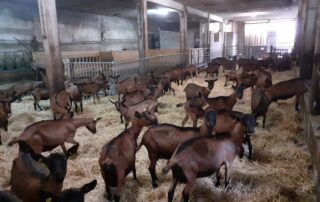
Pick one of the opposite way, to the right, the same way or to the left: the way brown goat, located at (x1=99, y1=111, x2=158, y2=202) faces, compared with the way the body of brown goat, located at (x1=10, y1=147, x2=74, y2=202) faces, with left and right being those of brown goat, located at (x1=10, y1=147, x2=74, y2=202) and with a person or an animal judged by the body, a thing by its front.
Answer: to the left

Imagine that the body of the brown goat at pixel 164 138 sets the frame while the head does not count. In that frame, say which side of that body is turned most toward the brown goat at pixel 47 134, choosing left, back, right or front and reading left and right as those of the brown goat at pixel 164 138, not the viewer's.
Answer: back

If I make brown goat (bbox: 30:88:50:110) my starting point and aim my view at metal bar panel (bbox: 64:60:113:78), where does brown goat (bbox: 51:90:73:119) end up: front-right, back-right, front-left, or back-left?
back-right

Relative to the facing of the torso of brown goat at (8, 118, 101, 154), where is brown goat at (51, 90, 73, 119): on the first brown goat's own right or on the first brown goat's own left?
on the first brown goat's own left

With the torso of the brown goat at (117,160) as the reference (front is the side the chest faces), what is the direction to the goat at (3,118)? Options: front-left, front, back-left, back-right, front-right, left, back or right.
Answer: left

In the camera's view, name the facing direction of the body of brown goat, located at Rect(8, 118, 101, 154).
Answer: to the viewer's right

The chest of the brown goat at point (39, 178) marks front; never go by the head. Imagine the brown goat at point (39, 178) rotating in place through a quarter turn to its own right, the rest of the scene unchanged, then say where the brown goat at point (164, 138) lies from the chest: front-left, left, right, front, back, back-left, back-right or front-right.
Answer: back-left

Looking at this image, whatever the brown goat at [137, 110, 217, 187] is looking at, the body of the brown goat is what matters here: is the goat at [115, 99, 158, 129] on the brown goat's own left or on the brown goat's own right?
on the brown goat's own left

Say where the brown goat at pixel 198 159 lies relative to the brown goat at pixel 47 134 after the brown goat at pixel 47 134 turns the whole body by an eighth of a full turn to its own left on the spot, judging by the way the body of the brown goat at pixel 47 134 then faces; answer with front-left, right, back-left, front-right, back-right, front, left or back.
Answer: right

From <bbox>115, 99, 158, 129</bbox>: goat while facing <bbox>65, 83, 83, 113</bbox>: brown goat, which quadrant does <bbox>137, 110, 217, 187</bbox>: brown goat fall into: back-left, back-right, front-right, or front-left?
back-left

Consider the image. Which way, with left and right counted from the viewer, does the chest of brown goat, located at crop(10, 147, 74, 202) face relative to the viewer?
facing the viewer and to the right of the viewer

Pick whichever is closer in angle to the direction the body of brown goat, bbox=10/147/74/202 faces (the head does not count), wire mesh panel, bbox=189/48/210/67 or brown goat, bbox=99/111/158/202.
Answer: the brown goat
